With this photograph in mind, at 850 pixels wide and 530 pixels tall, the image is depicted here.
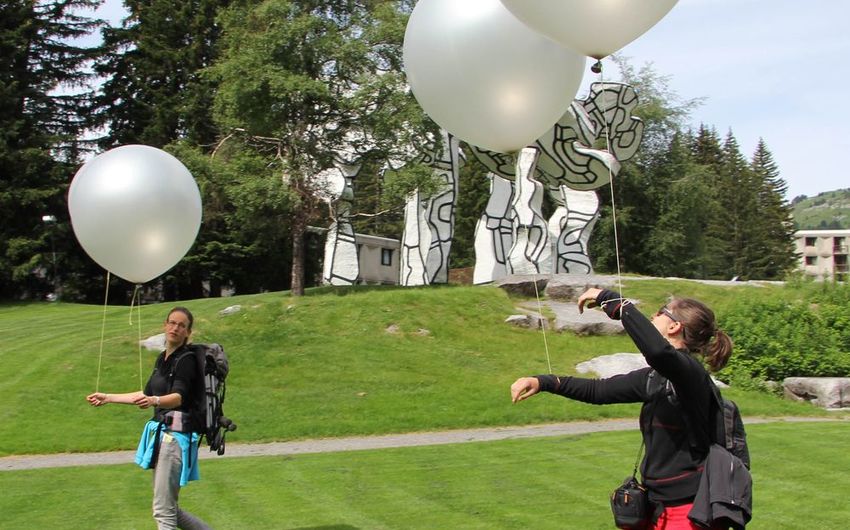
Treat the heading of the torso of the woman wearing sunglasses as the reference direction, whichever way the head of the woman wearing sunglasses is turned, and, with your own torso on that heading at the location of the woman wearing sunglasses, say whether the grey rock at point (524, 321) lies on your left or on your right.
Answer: on your right

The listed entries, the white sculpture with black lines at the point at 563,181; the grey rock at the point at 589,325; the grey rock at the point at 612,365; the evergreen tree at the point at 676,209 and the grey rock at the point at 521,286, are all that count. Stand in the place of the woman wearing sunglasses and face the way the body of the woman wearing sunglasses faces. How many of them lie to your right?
5

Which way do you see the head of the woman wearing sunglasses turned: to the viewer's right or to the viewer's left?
to the viewer's left

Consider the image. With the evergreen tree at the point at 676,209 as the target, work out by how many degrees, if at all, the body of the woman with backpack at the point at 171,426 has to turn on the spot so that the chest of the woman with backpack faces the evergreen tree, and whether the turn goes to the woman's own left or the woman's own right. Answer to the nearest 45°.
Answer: approximately 180°

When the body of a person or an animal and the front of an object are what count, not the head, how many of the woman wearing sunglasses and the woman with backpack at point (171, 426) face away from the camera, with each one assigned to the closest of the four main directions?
0

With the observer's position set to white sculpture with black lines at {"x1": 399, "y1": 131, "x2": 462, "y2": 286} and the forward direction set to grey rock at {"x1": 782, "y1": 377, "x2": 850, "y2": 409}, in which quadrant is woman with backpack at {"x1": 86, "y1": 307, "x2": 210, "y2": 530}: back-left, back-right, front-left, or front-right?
front-right

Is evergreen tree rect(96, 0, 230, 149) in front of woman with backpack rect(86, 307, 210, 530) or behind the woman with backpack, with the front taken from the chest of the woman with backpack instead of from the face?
behind

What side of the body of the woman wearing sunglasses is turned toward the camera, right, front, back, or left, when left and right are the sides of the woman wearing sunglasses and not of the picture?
left

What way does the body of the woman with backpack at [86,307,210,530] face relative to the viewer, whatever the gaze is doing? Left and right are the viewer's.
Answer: facing the viewer and to the left of the viewer

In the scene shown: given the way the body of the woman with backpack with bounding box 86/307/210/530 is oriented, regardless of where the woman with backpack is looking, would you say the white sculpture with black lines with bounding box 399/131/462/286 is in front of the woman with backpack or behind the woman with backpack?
behind

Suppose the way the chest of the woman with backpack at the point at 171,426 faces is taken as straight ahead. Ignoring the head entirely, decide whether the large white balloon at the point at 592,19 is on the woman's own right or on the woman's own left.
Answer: on the woman's own left

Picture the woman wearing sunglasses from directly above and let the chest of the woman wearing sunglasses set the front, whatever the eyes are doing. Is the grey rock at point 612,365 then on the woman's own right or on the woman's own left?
on the woman's own right

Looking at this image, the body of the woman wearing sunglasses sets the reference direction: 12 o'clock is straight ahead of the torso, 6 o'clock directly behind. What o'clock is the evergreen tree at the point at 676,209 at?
The evergreen tree is roughly at 3 o'clock from the woman wearing sunglasses.

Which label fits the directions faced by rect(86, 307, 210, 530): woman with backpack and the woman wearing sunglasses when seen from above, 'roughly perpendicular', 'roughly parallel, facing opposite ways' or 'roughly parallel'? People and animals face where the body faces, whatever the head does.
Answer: roughly perpendicular
